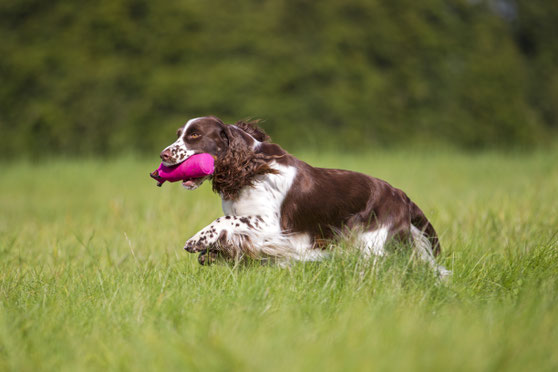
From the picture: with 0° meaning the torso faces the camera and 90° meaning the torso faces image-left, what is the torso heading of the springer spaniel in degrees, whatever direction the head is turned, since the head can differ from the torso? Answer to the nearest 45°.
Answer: approximately 90°
